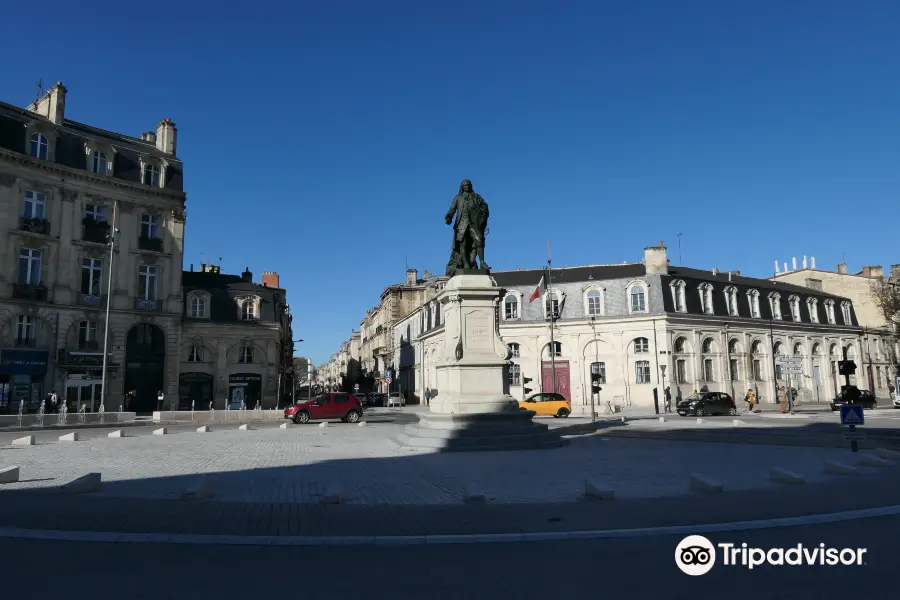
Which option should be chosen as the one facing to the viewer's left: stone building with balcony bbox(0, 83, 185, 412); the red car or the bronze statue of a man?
the red car

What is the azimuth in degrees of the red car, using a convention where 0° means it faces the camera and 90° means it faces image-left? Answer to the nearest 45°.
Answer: approximately 90°

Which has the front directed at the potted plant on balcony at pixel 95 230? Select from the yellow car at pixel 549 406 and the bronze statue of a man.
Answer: the yellow car

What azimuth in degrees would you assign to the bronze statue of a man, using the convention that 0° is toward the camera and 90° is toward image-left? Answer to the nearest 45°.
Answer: approximately 0°

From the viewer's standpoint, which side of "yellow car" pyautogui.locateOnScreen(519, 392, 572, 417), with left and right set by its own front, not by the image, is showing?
left

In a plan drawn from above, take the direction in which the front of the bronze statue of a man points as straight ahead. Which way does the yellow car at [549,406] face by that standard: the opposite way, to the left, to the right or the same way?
to the right

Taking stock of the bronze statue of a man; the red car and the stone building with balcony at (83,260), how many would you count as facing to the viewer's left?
1

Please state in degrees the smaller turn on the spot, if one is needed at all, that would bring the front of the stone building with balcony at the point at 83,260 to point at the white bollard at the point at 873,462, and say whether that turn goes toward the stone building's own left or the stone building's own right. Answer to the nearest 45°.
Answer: approximately 45° to the stone building's own right

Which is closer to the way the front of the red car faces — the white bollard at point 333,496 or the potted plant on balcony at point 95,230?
the potted plant on balcony

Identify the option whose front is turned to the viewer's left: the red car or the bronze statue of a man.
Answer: the red car

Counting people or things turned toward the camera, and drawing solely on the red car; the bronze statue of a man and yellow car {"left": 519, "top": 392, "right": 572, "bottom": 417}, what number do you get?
1

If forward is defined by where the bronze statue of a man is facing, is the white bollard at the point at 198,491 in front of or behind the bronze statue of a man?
in front

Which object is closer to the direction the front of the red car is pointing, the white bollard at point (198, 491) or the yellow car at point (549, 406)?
the white bollard
